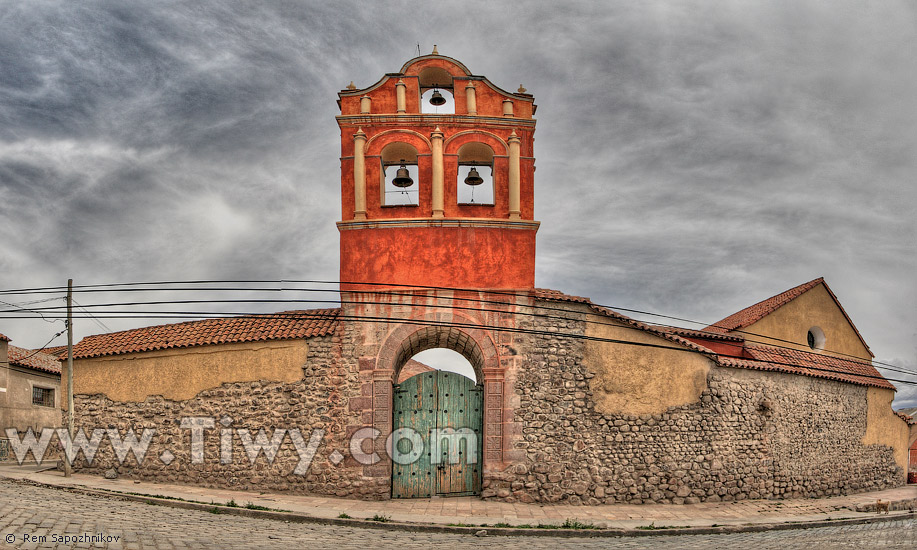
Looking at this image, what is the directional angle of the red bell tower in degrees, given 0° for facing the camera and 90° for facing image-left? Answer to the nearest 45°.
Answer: approximately 0°

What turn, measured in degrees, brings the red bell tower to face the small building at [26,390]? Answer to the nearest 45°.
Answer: approximately 135° to its right
